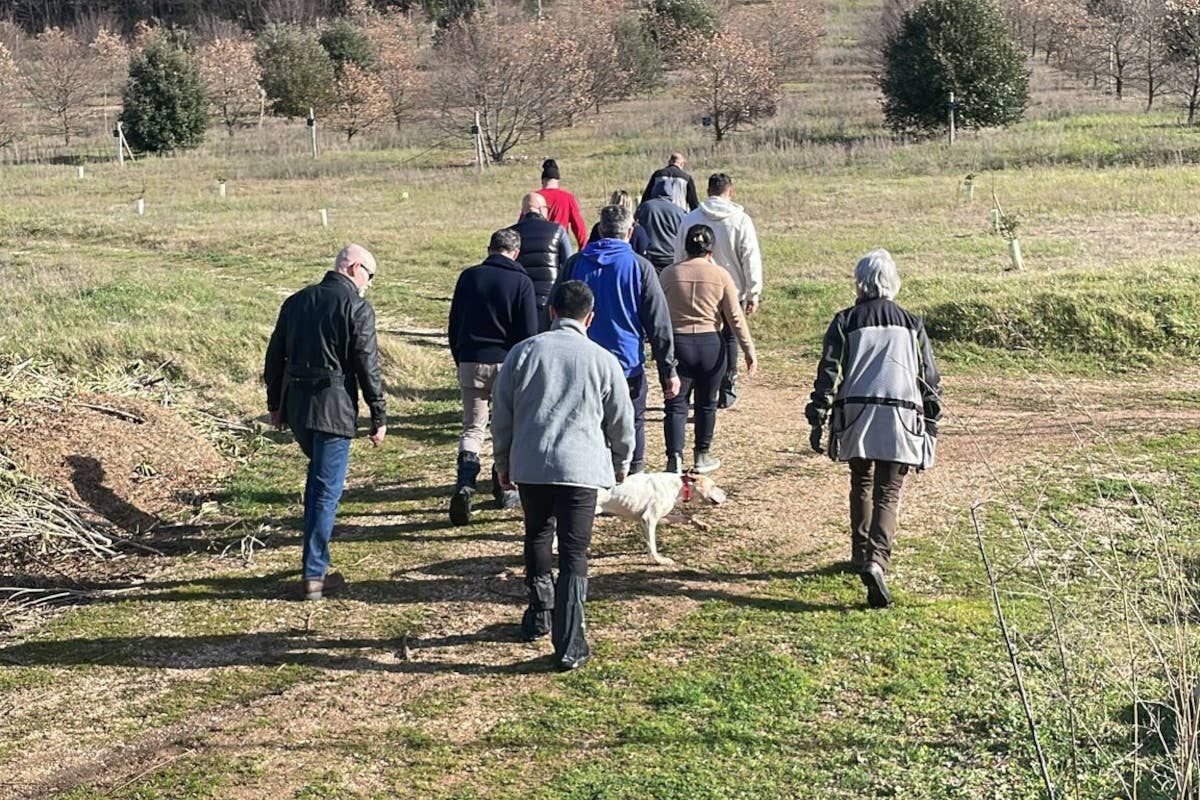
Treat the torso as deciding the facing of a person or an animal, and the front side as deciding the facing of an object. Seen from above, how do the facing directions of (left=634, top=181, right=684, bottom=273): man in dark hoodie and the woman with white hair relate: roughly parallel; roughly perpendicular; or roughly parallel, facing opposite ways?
roughly parallel

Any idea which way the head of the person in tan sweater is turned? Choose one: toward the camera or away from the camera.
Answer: away from the camera

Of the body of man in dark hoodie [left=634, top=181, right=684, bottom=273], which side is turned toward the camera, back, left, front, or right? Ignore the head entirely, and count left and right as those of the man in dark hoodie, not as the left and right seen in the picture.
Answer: back

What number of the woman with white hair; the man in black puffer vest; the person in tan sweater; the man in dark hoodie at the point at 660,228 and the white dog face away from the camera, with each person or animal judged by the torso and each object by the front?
4

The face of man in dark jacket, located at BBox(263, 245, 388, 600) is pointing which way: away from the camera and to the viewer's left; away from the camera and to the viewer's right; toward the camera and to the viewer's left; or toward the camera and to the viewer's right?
away from the camera and to the viewer's right

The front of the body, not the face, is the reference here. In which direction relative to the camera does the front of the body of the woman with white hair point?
away from the camera

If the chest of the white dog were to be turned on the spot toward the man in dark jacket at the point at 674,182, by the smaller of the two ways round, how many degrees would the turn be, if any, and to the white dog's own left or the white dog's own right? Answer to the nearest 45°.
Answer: approximately 90° to the white dog's own left

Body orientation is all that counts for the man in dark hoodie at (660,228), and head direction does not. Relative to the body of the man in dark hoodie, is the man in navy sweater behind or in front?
behind

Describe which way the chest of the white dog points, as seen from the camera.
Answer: to the viewer's right

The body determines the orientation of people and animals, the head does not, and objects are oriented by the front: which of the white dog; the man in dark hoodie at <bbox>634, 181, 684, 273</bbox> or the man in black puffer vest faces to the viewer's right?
the white dog

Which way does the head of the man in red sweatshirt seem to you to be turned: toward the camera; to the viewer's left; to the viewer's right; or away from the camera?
away from the camera

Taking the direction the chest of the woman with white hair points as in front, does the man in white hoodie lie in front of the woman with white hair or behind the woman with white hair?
in front

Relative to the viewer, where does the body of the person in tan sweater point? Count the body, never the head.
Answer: away from the camera

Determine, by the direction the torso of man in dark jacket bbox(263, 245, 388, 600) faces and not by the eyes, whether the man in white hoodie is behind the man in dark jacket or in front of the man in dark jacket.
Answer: in front

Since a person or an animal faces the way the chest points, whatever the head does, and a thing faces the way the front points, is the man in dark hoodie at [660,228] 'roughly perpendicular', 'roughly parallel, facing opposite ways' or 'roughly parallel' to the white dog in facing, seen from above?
roughly perpendicular

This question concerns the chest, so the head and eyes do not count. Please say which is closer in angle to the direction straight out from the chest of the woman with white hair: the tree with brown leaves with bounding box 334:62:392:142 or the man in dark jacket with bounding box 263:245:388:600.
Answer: the tree with brown leaves

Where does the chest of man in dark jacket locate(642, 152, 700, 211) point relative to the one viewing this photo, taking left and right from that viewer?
facing away from the viewer

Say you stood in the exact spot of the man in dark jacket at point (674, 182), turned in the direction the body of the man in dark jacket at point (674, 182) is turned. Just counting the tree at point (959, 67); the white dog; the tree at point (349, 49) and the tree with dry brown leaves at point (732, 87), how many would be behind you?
1

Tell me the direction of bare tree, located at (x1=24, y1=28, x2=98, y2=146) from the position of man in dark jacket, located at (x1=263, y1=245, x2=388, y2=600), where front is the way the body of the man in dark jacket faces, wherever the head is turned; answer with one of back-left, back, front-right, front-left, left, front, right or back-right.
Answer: front-left

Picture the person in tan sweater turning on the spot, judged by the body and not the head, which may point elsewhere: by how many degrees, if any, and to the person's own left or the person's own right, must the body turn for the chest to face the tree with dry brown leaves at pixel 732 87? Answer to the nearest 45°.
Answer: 0° — they already face it
